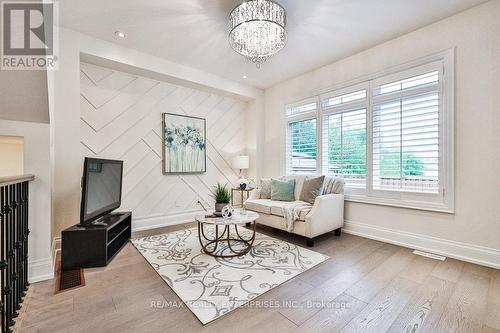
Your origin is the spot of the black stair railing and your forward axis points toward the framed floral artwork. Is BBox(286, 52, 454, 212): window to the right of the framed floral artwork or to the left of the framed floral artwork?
right

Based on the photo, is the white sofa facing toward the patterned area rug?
yes

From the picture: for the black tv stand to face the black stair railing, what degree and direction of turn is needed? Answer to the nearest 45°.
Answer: approximately 135° to its right

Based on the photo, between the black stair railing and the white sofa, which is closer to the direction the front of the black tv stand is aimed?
the white sofa

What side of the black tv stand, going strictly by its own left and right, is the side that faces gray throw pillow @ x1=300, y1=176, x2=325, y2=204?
front

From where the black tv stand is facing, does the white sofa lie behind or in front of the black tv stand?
in front

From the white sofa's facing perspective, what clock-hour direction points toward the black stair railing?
The black stair railing is roughly at 12 o'clock from the white sofa.

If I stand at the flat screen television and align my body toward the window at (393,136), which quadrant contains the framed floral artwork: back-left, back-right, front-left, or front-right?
front-left

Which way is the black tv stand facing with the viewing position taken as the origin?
facing to the right of the viewer

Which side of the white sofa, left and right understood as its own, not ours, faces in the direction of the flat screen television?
front

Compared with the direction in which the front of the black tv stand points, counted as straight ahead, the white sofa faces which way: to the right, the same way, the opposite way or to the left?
the opposite way

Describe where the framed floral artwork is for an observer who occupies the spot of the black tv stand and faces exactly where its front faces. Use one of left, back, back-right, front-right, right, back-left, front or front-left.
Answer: front-left

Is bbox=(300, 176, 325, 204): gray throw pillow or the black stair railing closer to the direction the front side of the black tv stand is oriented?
the gray throw pillow

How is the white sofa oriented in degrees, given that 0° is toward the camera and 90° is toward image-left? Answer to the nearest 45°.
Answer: approximately 45°

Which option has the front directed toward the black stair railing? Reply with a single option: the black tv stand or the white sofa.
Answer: the white sofa

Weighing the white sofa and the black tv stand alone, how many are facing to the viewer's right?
1
